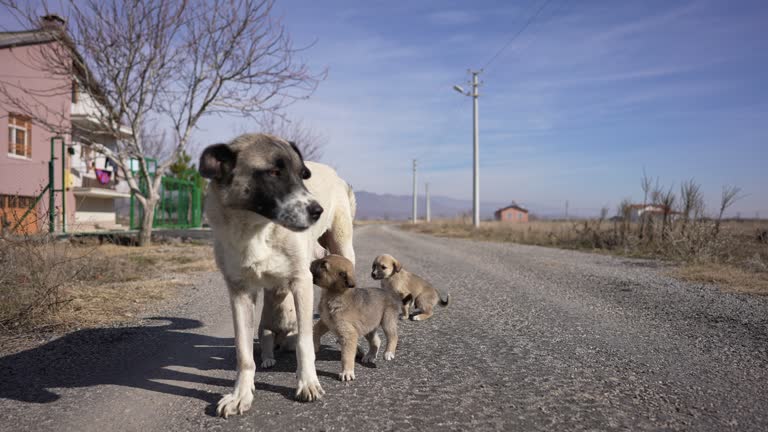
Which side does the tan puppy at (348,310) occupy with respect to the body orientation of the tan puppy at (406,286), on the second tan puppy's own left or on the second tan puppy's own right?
on the second tan puppy's own left

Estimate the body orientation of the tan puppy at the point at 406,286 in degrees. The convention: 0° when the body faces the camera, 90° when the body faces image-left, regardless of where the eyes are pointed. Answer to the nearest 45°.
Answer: approximately 90°

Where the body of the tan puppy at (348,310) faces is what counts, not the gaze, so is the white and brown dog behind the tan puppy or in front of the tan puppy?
in front

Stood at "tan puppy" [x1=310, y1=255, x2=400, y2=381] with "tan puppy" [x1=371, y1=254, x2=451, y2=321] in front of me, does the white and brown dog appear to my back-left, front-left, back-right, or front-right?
back-left

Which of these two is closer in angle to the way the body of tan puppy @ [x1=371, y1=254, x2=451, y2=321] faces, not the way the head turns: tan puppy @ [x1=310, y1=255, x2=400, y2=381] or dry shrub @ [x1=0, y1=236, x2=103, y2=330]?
the dry shrub

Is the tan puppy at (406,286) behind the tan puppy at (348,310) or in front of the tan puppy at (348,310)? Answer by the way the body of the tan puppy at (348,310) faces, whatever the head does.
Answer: behind

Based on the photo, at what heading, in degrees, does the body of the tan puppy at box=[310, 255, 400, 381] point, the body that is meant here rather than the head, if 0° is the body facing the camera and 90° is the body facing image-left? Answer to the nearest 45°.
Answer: approximately 45°

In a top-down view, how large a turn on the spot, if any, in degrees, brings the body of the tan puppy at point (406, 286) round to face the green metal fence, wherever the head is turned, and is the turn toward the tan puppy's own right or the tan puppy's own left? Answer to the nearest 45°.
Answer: approximately 45° to the tan puppy's own right

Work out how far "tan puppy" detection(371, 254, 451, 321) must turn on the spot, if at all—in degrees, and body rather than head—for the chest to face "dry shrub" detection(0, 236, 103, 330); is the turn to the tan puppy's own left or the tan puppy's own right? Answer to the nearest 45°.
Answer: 0° — it already faces it

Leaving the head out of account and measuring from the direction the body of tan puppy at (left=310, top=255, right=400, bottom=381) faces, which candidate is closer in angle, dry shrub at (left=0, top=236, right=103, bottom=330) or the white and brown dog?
the white and brown dog

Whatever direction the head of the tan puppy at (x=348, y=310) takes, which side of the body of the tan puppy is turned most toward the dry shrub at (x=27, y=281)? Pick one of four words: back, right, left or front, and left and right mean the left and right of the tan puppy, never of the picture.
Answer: right

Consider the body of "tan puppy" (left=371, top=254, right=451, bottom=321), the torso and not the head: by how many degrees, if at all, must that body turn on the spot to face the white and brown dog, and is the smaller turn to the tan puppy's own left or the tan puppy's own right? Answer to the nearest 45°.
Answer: approximately 90° to the tan puppy's own left

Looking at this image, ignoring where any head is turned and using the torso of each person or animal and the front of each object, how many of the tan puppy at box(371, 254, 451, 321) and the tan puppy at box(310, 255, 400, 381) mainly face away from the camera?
0
